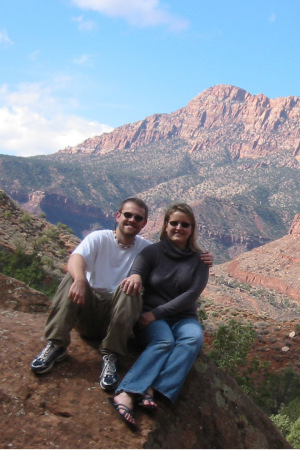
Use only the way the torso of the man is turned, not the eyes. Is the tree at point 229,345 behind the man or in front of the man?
behind

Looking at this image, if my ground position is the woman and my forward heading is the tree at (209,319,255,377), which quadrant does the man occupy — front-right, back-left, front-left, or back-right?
back-left

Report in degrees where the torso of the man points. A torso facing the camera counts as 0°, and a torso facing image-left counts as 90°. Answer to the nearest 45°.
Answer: approximately 0°

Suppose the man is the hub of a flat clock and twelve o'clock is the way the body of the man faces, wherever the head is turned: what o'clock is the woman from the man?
The woman is roughly at 9 o'clock from the man.
